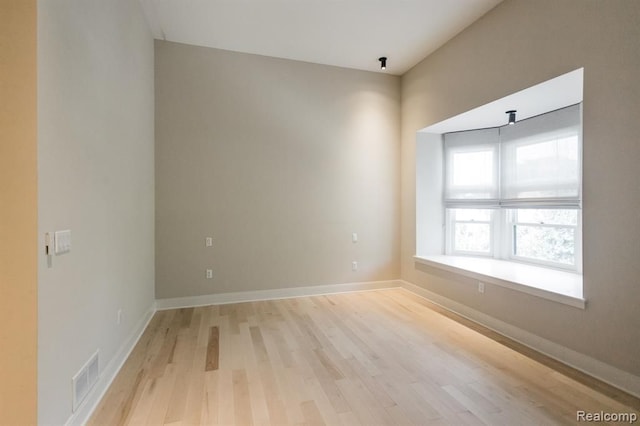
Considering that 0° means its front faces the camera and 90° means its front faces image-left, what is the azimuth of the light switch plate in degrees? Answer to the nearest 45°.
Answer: approximately 315°

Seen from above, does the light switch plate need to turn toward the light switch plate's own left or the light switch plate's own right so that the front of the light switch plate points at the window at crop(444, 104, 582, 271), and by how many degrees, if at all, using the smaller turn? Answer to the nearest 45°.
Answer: approximately 45° to the light switch plate's own left
